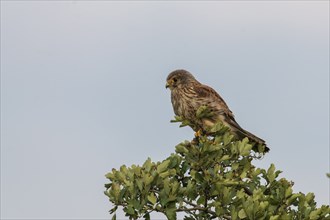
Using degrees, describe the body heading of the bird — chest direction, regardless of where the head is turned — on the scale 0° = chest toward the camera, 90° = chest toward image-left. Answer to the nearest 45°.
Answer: approximately 90°
